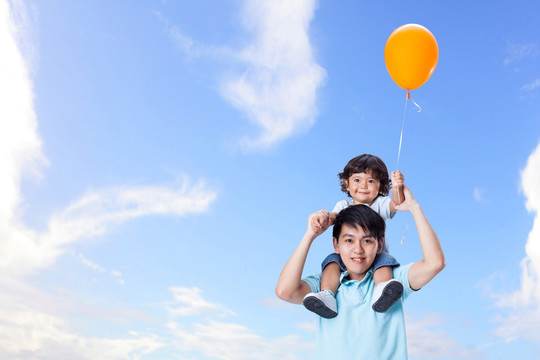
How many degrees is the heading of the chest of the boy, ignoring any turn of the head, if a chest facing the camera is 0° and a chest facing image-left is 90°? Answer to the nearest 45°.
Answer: approximately 0°

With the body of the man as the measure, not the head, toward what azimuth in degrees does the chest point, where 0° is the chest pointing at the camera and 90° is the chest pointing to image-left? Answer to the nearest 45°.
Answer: approximately 0°
